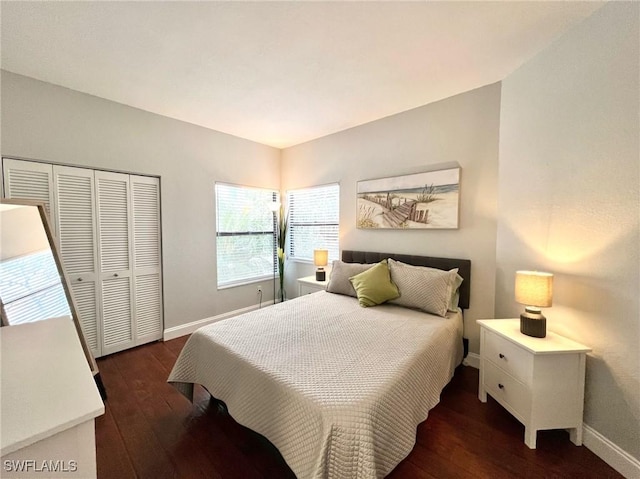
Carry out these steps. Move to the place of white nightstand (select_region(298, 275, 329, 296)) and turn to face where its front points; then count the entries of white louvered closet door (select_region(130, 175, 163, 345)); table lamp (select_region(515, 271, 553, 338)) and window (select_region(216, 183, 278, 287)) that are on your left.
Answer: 1

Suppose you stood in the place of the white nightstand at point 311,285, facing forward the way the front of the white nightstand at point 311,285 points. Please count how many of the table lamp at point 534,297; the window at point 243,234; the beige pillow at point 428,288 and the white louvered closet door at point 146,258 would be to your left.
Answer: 2

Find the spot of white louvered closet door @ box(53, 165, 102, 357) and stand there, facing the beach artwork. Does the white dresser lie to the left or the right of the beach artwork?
right

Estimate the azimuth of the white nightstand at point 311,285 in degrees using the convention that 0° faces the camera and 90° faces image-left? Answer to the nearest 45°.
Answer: approximately 45°

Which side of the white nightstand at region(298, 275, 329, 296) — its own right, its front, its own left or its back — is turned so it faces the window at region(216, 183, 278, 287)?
right

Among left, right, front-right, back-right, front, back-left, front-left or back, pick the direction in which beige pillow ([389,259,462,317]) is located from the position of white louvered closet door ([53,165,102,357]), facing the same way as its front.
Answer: front-left

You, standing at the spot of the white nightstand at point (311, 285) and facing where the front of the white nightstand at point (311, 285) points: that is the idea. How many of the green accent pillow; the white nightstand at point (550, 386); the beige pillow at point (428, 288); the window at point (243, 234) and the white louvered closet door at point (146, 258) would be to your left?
3

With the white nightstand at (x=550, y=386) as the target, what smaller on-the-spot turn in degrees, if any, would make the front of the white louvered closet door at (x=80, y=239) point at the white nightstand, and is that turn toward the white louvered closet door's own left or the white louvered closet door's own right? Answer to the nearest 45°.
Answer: approximately 45° to the white louvered closet door's own left

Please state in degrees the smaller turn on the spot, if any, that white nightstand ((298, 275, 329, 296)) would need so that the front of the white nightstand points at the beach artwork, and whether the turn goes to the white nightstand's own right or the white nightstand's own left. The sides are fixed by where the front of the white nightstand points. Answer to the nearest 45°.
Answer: approximately 90° to the white nightstand's own left

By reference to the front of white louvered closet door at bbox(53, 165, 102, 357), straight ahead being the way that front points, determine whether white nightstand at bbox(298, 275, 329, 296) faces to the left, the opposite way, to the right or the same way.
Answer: to the right

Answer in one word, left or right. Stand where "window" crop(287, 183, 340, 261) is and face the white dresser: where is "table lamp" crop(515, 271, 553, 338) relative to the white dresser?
left

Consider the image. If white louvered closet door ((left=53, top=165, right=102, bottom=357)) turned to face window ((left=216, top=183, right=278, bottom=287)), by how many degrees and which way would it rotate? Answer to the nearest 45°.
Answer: approximately 90° to its left
